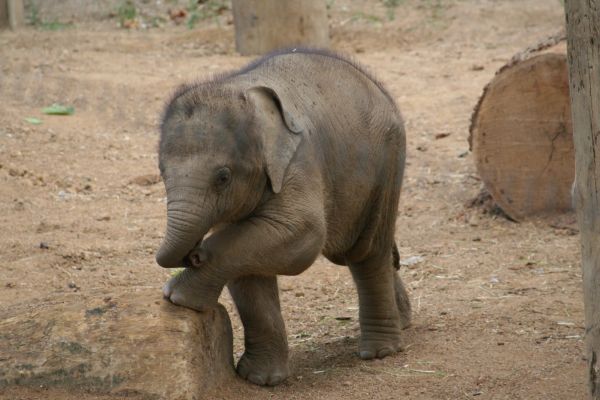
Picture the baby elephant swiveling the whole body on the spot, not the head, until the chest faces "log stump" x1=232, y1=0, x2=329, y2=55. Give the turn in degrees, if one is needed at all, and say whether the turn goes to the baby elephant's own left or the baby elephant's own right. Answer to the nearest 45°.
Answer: approximately 135° to the baby elephant's own right

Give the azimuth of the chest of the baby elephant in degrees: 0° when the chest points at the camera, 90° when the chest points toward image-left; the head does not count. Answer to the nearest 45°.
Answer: approximately 45°

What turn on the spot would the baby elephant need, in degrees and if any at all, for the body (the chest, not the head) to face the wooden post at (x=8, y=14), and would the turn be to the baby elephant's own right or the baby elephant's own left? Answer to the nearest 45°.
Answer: approximately 135° to the baby elephant's own right

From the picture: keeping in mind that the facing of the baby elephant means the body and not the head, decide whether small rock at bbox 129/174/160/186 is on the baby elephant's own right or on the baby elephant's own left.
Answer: on the baby elephant's own right

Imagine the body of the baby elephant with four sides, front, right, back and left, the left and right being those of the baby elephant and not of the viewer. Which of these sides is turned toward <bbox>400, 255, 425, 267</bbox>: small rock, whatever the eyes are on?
back

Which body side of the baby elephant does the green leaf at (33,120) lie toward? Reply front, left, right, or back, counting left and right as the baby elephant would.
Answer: right

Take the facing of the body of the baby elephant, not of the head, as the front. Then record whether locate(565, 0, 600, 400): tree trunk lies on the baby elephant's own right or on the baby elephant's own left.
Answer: on the baby elephant's own left

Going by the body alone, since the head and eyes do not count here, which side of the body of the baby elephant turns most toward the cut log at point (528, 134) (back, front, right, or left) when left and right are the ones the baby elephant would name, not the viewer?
back

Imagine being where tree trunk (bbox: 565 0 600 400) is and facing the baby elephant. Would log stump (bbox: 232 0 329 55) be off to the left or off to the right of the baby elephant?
right

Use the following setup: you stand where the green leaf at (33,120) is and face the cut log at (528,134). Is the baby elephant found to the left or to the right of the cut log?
right
